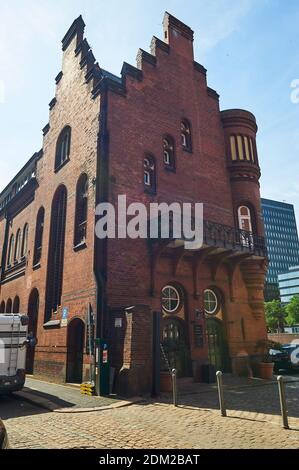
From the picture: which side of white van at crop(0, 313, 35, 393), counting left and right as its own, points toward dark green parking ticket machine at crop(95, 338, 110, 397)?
right

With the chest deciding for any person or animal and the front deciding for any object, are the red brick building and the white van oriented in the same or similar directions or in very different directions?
very different directions

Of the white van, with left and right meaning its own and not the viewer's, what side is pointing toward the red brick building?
right

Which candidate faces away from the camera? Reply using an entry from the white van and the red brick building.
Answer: the white van

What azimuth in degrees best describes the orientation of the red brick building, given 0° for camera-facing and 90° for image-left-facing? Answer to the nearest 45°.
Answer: approximately 315°

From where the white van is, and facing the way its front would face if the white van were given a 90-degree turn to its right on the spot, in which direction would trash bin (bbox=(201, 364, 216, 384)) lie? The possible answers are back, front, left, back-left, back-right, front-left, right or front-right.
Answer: front

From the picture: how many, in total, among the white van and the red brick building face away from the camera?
1

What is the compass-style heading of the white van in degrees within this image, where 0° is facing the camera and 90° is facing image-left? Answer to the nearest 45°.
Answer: approximately 180°
